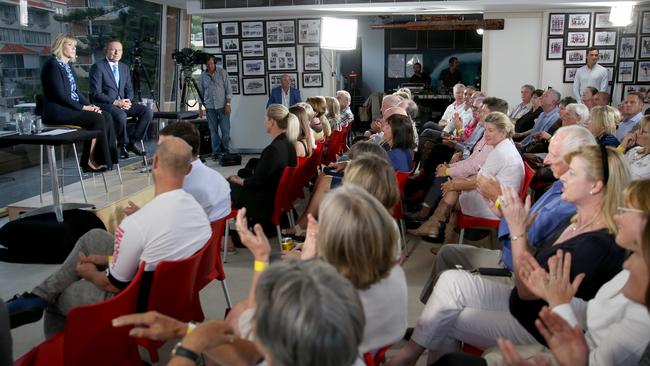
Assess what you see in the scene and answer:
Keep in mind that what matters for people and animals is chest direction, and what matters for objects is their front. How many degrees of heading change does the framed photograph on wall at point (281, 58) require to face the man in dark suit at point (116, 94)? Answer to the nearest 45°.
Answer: approximately 45° to its right

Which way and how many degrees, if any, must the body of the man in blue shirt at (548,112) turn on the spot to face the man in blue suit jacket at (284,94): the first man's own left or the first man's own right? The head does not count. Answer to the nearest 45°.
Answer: approximately 45° to the first man's own right

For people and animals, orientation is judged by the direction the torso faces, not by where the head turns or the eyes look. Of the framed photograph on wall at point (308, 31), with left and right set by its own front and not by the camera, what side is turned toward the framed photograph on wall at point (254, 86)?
right

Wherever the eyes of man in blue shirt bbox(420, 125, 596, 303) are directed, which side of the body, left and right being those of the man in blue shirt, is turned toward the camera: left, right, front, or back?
left

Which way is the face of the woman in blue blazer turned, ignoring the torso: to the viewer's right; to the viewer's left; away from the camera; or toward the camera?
to the viewer's right
